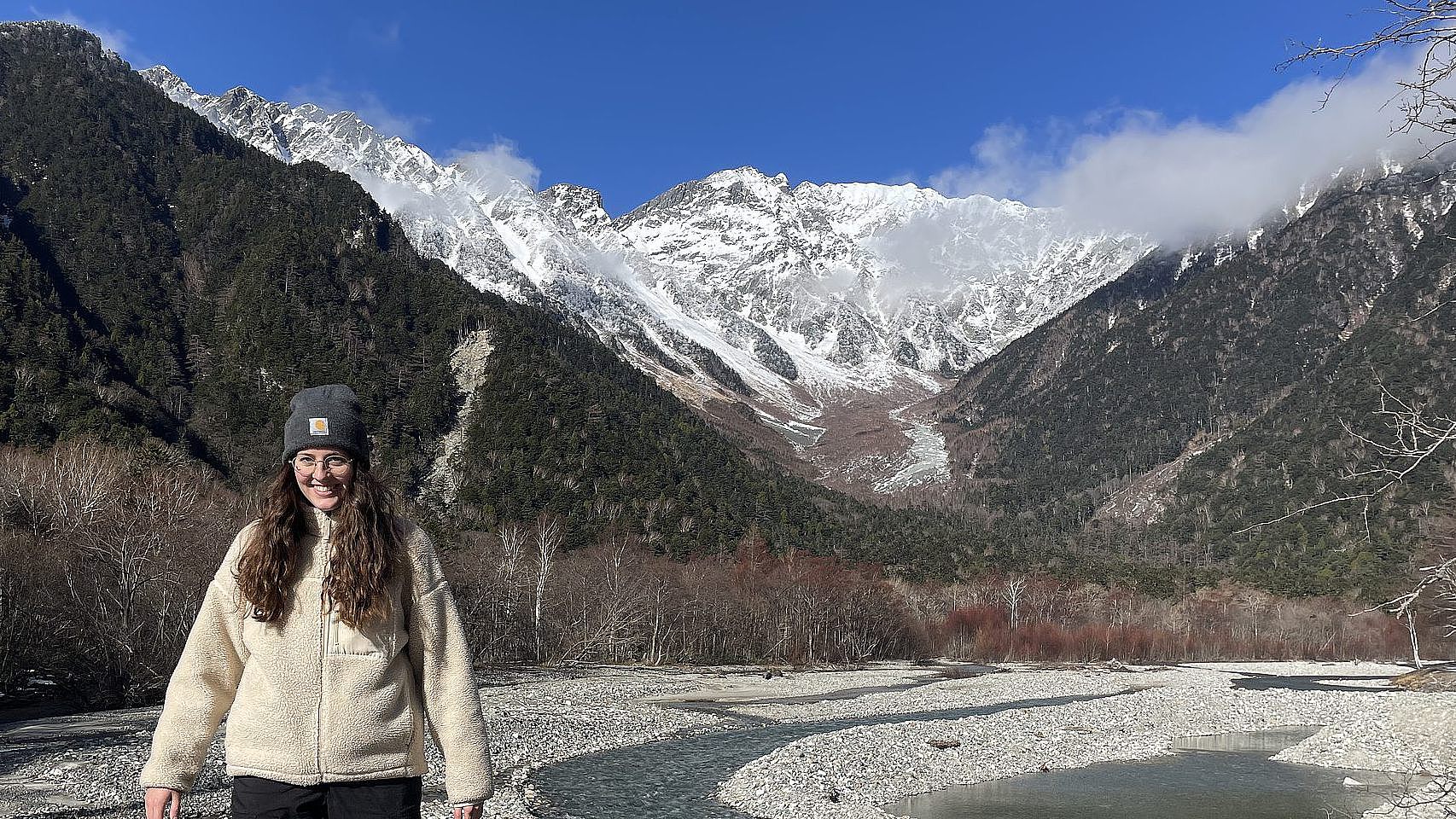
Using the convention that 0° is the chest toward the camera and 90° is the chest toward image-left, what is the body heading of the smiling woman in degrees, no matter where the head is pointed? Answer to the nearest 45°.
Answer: approximately 0°

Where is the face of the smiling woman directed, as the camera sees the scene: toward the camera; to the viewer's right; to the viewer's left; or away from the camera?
toward the camera
